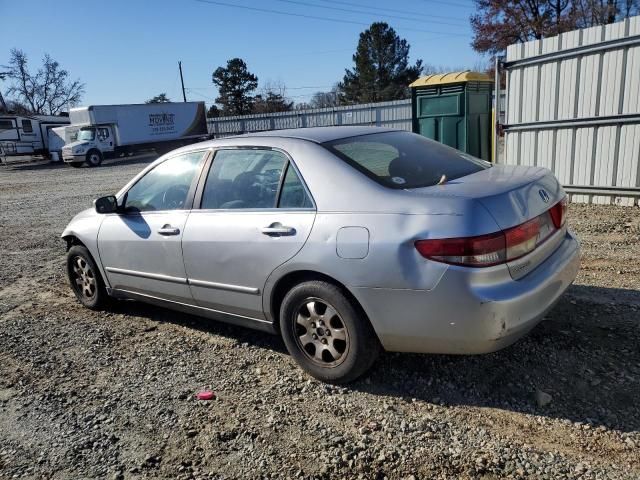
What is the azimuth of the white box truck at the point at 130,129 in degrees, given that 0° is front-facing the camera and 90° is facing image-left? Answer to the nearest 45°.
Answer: approximately 45°

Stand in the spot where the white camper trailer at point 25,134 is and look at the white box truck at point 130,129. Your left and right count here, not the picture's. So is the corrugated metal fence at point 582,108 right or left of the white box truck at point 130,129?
right

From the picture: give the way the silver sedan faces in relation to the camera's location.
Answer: facing away from the viewer and to the left of the viewer

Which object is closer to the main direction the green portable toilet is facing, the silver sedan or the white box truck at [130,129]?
the silver sedan

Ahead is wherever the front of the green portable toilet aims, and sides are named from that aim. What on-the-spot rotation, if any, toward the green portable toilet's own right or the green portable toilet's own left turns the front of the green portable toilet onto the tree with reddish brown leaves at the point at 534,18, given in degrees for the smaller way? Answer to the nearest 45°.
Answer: approximately 135° to the green portable toilet's own right

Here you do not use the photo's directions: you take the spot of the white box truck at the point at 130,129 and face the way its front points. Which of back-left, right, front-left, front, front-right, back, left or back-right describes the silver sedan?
front-left

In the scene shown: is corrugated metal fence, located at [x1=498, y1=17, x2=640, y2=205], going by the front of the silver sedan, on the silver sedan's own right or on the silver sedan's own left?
on the silver sedan's own right

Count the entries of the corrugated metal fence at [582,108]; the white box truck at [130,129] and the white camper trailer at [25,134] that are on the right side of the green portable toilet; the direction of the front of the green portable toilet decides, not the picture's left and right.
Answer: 2

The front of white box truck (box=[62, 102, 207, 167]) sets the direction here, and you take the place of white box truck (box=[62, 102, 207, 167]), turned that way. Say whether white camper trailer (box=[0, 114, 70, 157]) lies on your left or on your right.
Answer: on your right

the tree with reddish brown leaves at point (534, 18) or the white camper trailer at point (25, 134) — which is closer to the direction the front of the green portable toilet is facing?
the white camper trailer

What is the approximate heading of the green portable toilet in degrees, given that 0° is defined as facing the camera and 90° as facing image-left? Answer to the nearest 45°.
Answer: approximately 45°

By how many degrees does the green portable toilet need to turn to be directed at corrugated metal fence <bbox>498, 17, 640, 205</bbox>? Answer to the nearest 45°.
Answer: approximately 90° to its left

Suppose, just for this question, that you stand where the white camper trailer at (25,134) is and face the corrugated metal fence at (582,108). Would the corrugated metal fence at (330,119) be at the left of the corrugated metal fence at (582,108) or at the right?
left
